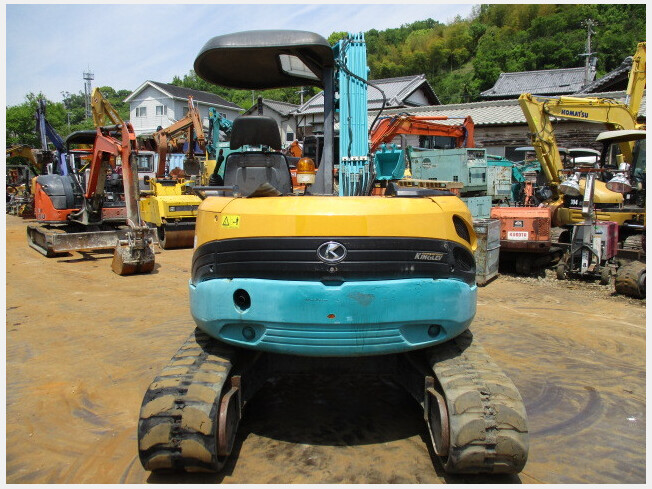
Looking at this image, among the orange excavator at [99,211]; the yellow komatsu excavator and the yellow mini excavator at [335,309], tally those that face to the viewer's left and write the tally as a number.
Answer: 1

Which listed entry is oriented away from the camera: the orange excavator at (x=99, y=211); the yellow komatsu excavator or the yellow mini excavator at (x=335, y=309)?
the yellow mini excavator

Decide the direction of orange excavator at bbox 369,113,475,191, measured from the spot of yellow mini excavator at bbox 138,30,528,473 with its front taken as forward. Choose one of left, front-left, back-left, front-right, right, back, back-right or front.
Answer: front

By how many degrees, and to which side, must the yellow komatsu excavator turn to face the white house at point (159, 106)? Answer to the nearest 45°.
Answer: approximately 45° to its right

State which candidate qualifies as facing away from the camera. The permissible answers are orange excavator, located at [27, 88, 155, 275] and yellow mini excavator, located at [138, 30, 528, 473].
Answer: the yellow mini excavator

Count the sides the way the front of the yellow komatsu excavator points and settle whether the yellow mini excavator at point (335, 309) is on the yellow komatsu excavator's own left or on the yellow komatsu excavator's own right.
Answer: on the yellow komatsu excavator's own left

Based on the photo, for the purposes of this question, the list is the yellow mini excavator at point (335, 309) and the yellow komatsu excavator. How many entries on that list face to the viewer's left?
1

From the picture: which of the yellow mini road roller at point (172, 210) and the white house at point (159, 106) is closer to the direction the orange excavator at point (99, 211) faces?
the yellow mini road roller

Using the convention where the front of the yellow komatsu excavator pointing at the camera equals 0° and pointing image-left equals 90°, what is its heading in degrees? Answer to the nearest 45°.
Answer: approximately 90°

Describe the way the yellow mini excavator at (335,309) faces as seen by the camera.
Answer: facing away from the viewer

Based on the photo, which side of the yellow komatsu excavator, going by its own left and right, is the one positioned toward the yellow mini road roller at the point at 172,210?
front

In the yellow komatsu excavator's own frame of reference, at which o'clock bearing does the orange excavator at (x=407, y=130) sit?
The orange excavator is roughly at 1 o'clock from the yellow komatsu excavator.

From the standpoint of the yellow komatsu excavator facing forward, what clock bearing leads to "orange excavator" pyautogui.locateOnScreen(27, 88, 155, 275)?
The orange excavator is roughly at 11 o'clock from the yellow komatsu excavator.

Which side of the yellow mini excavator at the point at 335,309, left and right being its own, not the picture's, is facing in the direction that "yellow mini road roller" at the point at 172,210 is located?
front

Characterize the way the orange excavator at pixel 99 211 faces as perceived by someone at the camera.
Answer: facing the viewer and to the right of the viewer

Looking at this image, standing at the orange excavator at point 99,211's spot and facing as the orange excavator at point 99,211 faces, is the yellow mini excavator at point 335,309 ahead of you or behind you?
ahead
